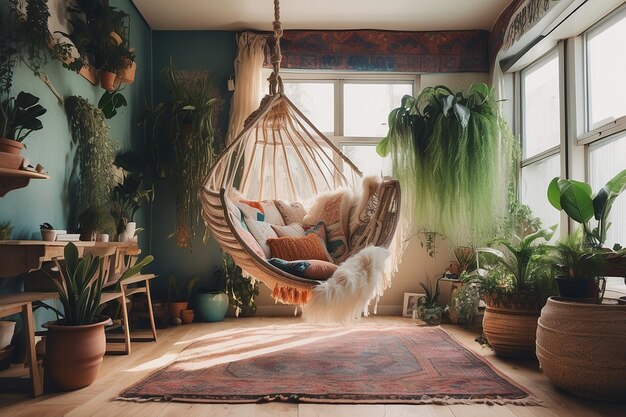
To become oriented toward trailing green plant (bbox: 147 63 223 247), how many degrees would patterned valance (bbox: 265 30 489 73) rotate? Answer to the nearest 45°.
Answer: approximately 90° to its right

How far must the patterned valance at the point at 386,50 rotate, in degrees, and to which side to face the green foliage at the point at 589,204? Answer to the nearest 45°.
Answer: approximately 45° to its left

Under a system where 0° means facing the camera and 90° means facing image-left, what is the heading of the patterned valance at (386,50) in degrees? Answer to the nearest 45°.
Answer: approximately 0°

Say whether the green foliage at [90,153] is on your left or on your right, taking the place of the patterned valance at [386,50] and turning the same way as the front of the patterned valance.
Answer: on your right

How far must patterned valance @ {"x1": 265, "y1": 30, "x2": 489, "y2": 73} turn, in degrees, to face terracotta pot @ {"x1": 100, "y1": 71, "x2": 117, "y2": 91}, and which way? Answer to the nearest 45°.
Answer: approximately 45° to its right

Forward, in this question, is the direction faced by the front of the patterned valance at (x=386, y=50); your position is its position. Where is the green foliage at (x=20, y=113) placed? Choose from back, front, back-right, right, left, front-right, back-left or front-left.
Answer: front-right

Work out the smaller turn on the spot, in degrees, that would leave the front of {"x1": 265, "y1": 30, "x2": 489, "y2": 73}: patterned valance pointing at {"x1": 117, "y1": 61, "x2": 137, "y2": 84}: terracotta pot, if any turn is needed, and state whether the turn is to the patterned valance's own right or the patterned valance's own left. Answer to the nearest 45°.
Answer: approximately 45° to the patterned valance's own right

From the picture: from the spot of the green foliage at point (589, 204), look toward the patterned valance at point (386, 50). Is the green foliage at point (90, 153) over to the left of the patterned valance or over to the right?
left

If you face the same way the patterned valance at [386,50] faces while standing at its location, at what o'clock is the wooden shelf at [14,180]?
The wooden shelf is roughly at 1 o'clock from the patterned valance.
